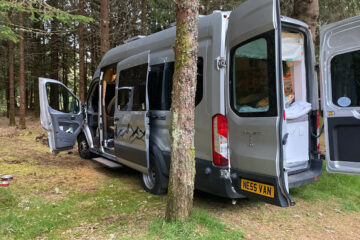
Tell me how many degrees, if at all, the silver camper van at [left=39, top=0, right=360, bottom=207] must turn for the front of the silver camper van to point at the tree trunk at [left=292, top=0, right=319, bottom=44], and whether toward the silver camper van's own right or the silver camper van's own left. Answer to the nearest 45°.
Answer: approximately 90° to the silver camper van's own right

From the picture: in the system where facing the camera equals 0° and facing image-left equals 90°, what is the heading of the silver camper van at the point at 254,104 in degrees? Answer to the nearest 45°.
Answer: approximately 135°
